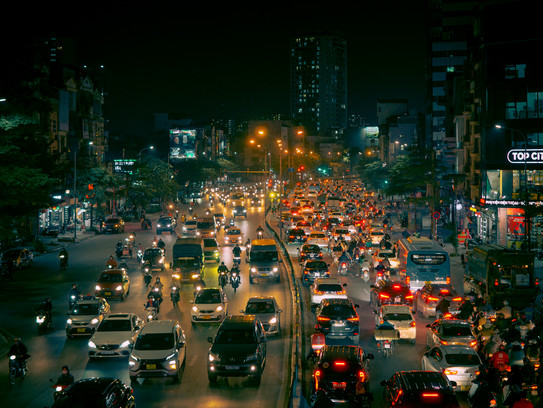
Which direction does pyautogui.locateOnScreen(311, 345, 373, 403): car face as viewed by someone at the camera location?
facing away from the viewer

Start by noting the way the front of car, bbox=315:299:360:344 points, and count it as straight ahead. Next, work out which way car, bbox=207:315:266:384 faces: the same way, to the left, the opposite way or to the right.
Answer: the opposite way

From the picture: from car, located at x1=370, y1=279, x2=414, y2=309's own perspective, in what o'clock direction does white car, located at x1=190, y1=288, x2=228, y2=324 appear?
The white car is roughly at 8 o'clock from the car.

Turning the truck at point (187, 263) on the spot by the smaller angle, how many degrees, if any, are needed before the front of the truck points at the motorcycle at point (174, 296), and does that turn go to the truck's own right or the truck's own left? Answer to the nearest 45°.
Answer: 0° — it already faces it

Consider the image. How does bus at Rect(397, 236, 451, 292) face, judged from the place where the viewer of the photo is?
facing away from the viewer and to the left of the viewer

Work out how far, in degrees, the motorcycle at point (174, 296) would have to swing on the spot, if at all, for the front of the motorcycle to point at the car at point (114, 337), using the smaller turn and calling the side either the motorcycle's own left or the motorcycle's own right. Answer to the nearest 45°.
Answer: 0° — it already faces it

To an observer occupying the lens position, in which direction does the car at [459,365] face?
facing away from the viewer and to the left of the viewer

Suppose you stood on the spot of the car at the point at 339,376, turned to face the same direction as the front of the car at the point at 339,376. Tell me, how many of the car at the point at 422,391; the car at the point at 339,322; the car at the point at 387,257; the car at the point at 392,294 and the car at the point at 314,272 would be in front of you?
4

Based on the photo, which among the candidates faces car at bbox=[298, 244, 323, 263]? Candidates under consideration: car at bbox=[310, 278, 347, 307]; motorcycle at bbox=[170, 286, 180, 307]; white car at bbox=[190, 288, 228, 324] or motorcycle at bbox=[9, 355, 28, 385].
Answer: car at bbox=[310, 278, 347, 307]

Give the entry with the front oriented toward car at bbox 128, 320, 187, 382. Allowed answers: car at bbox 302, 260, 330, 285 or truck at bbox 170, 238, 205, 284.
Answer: the truck

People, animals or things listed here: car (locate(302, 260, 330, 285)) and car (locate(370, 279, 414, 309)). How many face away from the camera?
2

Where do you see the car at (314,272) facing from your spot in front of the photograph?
facing away from the viewer
